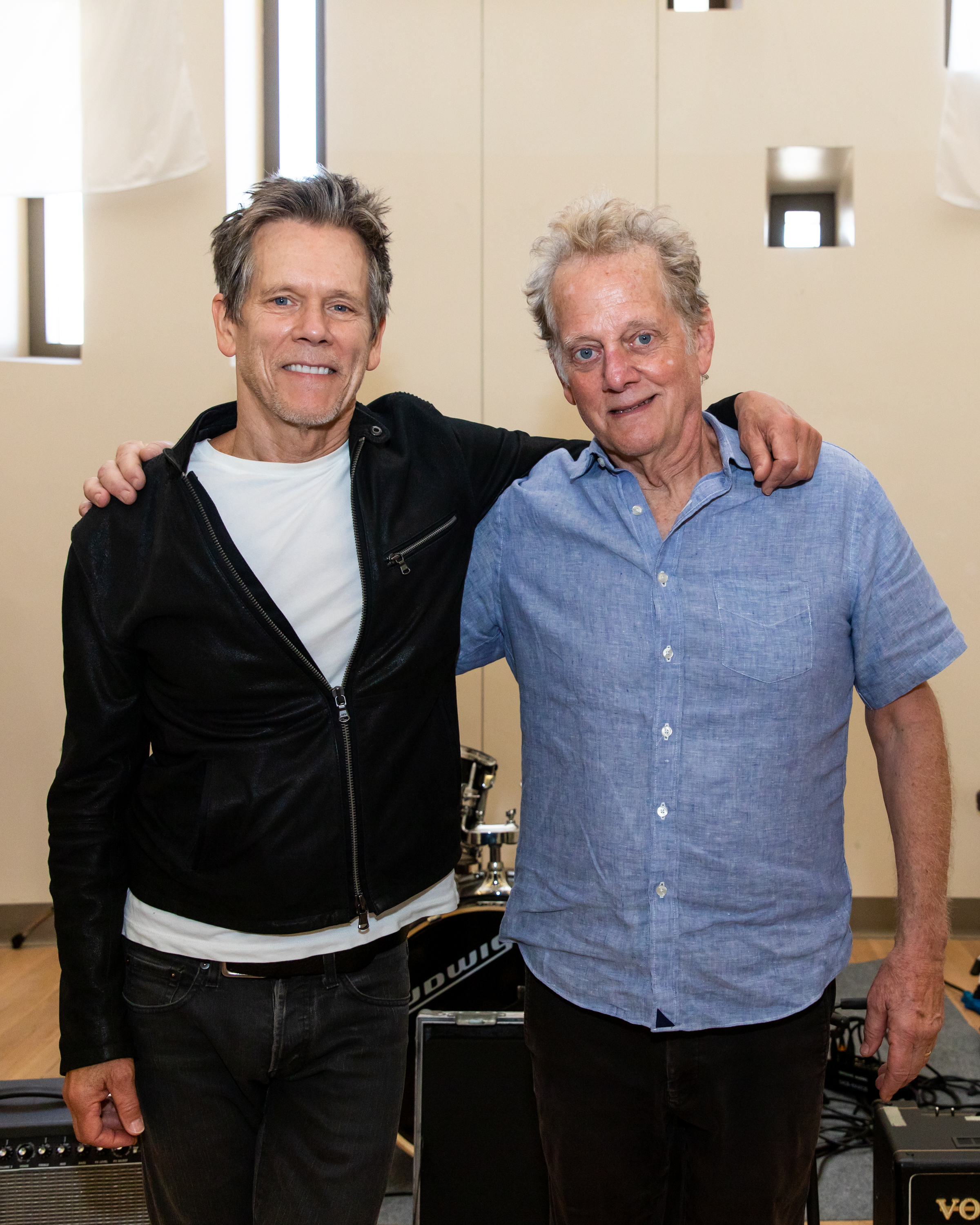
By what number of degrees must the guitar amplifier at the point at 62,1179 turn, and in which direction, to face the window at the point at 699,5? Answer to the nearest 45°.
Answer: approximately 135° to its left

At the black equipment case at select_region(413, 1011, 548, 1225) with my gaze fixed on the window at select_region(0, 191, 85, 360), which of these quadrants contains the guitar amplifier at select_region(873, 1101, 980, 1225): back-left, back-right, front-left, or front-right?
back-right

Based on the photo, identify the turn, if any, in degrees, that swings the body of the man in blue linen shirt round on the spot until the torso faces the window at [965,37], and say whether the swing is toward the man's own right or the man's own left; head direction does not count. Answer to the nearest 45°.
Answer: approximately 180°

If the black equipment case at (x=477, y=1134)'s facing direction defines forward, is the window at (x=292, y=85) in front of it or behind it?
behind

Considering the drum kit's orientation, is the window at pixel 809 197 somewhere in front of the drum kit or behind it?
behind

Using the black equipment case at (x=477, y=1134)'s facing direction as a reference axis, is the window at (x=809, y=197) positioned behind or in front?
behind

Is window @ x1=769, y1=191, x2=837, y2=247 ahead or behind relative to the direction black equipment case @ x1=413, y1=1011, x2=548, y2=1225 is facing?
behind

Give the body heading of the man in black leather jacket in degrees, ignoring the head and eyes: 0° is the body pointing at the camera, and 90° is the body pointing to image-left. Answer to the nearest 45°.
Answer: approximately 0°

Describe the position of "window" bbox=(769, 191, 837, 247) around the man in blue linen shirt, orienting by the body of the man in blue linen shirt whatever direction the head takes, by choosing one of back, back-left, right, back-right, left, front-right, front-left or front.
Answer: back
